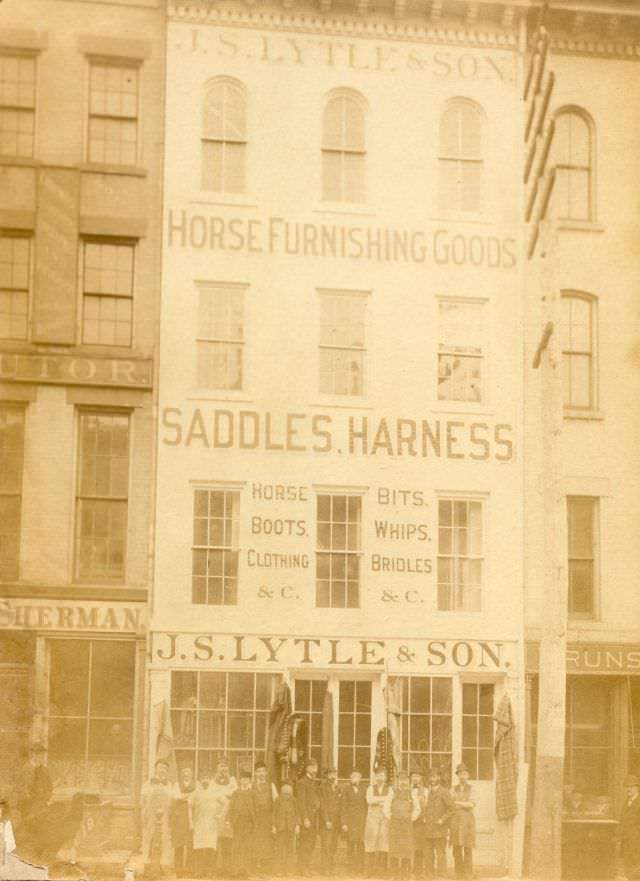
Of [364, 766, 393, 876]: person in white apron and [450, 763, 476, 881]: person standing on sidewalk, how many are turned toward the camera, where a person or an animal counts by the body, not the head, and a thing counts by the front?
2

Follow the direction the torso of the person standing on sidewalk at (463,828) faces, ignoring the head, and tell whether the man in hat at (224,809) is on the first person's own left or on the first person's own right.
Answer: on the first person's own right

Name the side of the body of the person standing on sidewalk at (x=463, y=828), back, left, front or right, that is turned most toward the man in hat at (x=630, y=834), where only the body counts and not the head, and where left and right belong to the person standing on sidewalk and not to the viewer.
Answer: left
